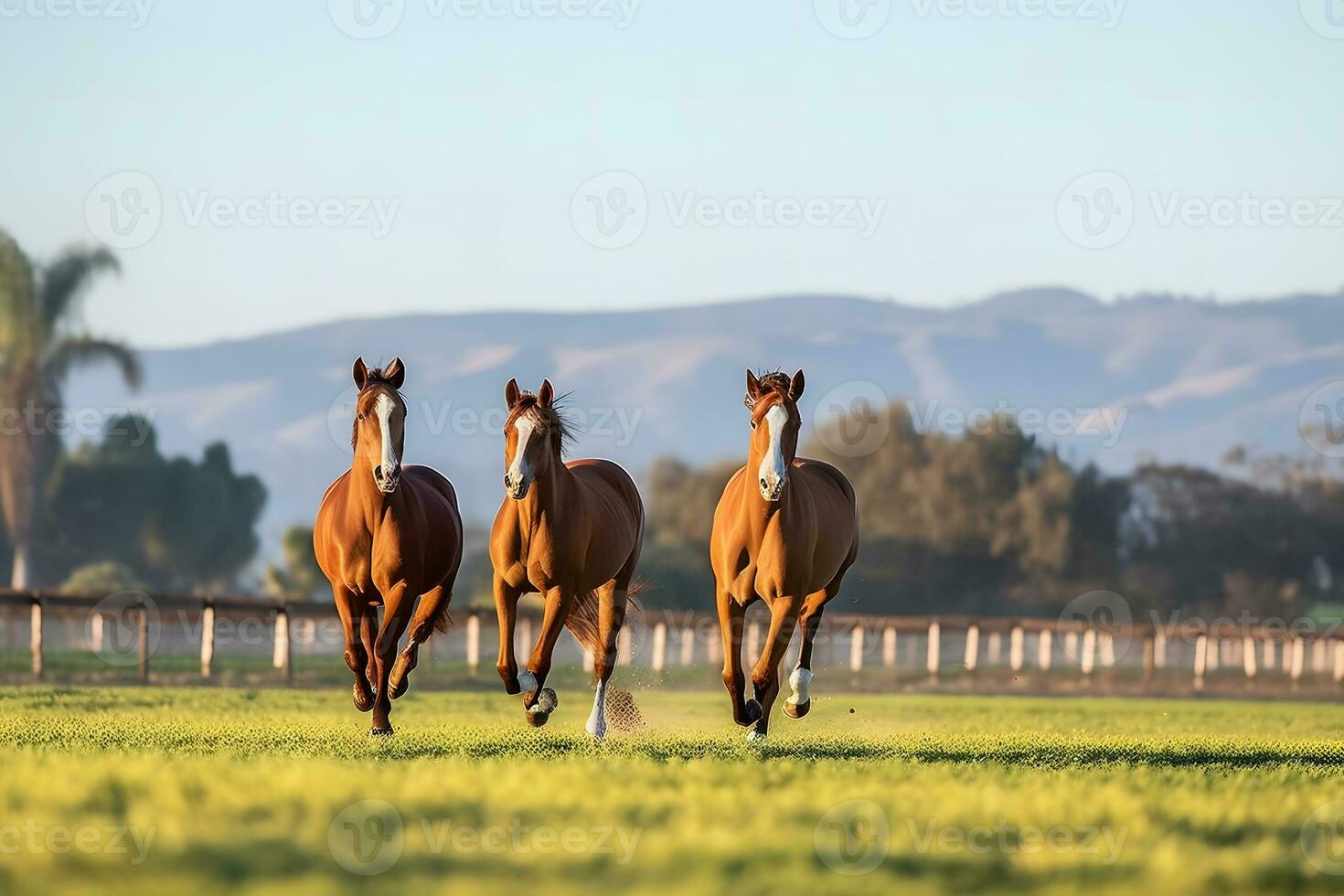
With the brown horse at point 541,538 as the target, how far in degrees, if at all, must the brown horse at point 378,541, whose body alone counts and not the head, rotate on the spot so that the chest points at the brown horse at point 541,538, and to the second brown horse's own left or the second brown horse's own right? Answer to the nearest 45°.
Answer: approximately 90° to the second brown horse's own left

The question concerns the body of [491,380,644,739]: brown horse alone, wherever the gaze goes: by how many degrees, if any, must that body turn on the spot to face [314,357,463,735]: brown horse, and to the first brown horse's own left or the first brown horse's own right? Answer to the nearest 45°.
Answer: approximately 45° to the first brown horse's own right

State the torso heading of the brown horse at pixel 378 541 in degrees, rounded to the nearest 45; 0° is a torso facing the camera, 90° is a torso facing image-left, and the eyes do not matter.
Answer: approximately 0°

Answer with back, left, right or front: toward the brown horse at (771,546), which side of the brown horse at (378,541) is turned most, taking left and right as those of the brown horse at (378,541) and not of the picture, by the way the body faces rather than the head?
left

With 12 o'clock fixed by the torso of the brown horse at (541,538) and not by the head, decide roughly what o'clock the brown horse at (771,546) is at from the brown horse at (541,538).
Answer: the brown horse at (771,546) is roughly at 8 o'clock from the brown horse at (541,538).
